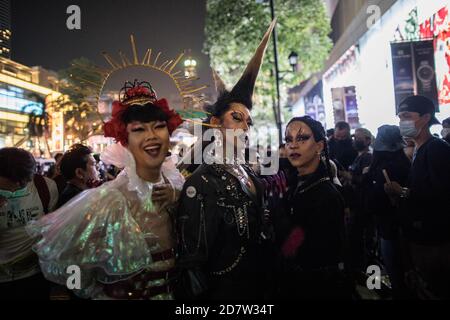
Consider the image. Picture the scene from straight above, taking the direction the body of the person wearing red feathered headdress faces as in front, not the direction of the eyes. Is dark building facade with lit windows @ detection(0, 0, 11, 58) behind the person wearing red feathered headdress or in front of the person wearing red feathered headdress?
behind

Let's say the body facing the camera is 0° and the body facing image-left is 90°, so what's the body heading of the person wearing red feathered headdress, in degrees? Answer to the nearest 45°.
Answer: approximately 315°
